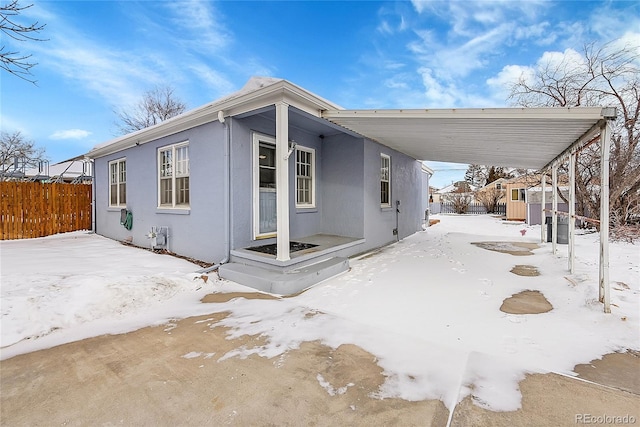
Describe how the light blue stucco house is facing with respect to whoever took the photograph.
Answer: facing the viewer and to the right of the viewer

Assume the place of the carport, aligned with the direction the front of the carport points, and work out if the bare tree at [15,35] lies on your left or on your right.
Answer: on your right

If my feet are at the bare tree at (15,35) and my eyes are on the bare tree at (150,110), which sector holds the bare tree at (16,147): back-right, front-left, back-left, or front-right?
front-left

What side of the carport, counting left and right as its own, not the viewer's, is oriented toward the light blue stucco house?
right

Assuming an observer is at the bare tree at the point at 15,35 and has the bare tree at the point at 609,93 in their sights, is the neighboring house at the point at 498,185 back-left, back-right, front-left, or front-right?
front-left

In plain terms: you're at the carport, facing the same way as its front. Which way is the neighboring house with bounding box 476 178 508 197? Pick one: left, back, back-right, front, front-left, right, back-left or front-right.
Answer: back

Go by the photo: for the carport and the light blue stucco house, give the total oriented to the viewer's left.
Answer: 0

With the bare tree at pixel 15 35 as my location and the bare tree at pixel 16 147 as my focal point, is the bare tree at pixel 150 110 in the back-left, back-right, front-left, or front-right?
front-right

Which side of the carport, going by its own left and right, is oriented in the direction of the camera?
front
